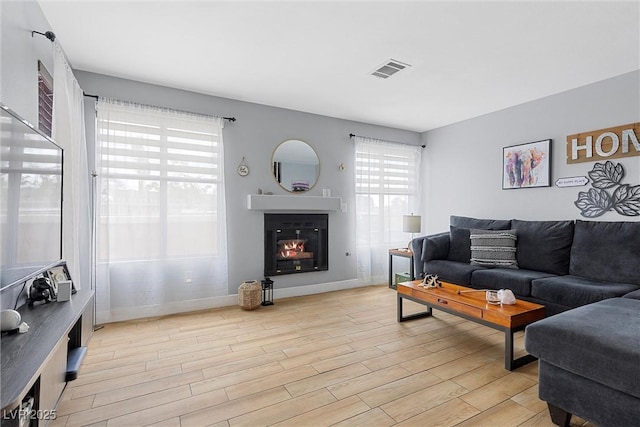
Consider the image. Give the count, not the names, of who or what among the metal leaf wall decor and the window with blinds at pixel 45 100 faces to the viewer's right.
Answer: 1

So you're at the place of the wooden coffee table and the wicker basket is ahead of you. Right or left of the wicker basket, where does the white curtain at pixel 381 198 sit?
right

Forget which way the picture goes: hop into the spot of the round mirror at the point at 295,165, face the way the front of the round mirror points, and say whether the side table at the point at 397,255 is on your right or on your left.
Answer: on your left

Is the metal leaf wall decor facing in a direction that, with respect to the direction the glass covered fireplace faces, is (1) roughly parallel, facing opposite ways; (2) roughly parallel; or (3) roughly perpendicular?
roughly perpendicular

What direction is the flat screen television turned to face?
to the viewer's right

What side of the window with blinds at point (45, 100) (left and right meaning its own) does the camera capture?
right

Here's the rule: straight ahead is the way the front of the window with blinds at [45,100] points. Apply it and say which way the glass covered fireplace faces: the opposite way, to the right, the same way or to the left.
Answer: to the right

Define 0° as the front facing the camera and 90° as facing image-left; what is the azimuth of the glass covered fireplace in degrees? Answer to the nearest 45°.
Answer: approximately 315°

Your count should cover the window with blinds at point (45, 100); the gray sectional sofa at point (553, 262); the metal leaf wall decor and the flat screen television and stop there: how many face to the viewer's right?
2
